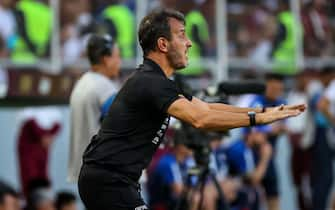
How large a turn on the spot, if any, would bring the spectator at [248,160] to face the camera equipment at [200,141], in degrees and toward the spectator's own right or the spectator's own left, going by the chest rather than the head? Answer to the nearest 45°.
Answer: approximately 90° to the spectator's own right

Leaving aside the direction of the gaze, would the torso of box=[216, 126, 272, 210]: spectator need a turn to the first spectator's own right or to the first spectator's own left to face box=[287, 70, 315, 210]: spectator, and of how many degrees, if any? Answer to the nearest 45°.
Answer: approximately 45° to the first spectator's own left

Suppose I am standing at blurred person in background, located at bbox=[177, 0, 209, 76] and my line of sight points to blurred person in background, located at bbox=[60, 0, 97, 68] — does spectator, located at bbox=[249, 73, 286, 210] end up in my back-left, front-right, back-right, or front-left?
back-left

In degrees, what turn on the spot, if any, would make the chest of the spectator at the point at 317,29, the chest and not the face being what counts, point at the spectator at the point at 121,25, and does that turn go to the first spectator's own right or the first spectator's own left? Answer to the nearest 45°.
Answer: approximately 45° to the first spectator's own right
